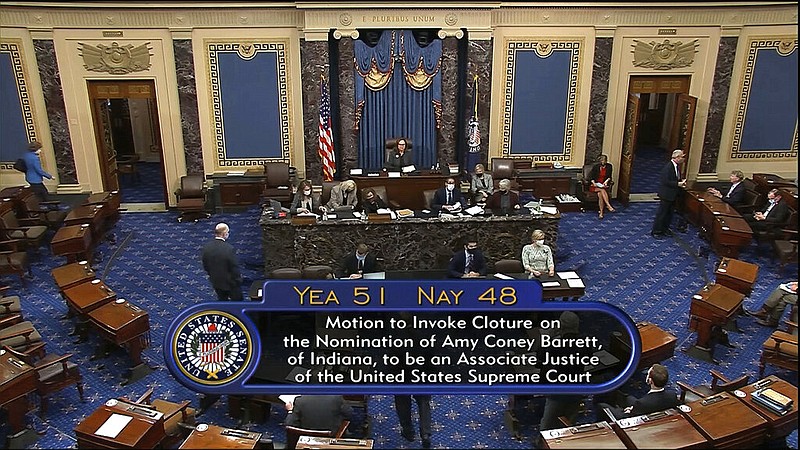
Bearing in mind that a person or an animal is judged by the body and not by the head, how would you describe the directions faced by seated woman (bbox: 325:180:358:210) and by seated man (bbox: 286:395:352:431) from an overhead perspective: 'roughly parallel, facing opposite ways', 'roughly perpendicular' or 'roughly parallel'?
roughly parallel, facing opposite ways

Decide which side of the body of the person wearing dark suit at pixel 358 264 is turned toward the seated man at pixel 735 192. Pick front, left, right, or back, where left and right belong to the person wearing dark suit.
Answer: left

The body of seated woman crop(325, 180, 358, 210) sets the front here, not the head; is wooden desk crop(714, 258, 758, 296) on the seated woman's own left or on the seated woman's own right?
on the seated woman's own left

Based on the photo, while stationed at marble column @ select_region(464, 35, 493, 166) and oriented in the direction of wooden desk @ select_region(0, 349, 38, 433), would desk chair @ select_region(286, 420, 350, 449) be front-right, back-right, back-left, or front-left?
front-left

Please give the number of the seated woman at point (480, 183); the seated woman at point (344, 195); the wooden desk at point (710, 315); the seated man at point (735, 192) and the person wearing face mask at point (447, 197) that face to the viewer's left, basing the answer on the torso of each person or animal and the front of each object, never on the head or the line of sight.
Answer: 1

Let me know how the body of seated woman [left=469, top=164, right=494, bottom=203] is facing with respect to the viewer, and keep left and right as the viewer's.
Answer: facing the viewer

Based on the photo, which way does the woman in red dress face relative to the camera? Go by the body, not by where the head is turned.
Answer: toward the camera

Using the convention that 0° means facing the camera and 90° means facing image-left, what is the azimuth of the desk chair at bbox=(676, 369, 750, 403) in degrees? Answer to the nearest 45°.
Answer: approximately 135°

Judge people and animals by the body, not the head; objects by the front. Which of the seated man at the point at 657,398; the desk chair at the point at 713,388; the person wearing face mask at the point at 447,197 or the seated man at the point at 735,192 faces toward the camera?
the person wearing face mask

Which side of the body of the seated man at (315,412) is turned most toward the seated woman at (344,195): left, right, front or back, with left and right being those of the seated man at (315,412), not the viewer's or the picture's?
front

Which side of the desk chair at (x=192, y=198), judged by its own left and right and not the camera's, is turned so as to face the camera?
front

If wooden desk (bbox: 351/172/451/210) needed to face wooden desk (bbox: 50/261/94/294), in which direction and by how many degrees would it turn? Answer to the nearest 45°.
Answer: approximately 45° to its right

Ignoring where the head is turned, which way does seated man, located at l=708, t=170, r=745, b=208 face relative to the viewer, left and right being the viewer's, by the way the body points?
facing to the left of the viewer

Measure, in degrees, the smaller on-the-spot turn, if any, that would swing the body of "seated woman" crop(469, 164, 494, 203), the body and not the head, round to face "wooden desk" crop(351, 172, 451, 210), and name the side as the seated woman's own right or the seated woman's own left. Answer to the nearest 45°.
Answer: approximately 90° to the seated woman's own right

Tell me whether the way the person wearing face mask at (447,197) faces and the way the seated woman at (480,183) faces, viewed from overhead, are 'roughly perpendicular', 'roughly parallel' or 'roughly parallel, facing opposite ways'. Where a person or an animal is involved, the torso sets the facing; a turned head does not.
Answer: roughly parallel

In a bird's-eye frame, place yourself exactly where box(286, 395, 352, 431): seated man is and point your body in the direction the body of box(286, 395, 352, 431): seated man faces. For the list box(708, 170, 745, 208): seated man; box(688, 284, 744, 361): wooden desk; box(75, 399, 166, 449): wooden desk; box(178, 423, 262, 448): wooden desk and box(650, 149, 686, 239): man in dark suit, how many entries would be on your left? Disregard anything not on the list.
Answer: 2

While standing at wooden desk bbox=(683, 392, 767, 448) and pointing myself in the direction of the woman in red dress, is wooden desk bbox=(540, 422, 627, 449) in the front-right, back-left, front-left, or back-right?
back-left
